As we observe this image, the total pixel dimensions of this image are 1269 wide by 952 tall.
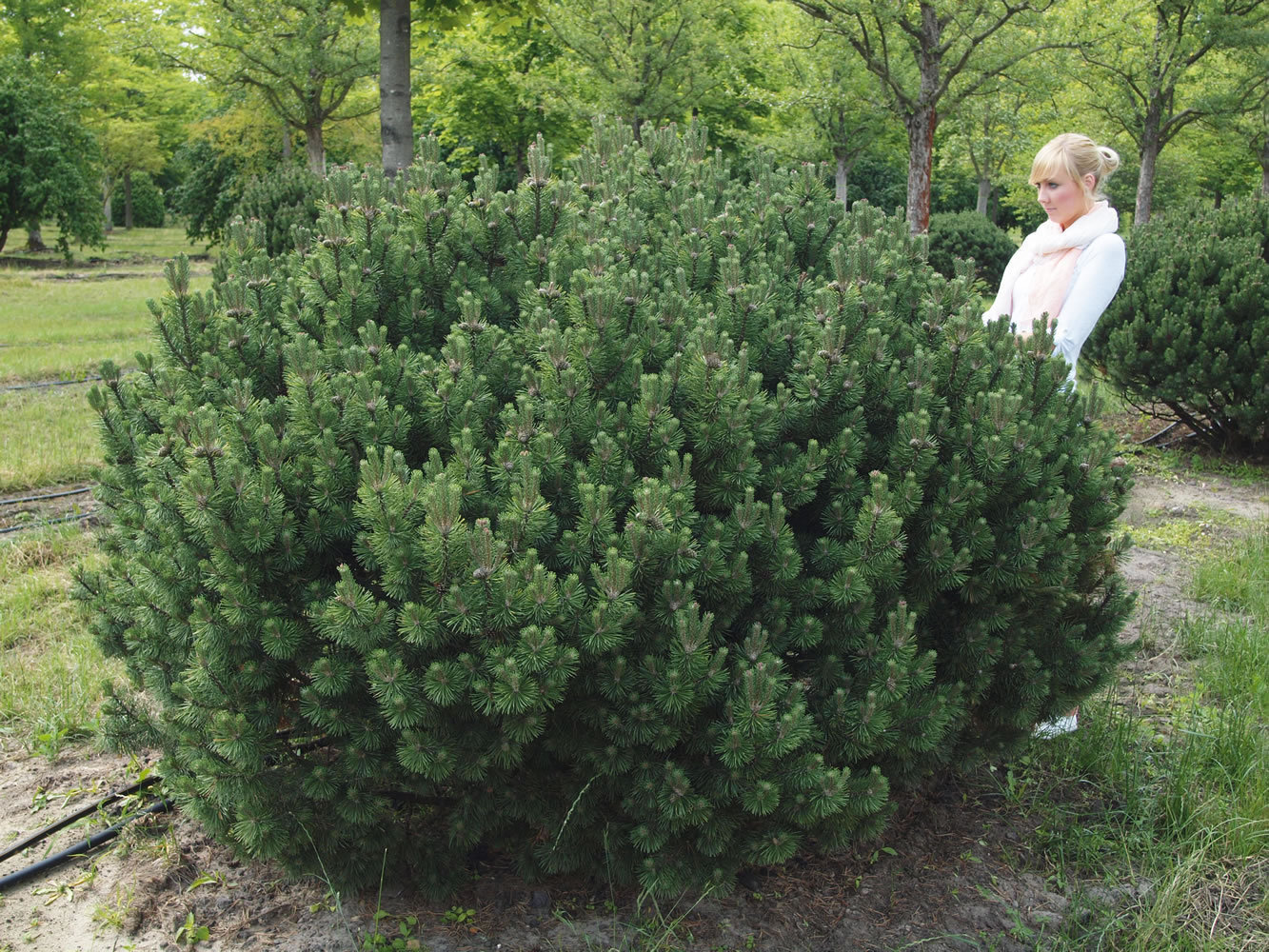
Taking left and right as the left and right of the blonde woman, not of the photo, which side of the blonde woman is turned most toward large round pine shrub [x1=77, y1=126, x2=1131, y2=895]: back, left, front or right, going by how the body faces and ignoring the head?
front

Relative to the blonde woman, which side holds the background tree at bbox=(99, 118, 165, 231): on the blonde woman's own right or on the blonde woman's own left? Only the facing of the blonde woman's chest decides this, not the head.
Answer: on the blonde woman's own right

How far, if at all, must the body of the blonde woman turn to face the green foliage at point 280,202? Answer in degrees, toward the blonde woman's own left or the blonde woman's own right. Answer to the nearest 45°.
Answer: approximately 90° to the blonde woman's own right

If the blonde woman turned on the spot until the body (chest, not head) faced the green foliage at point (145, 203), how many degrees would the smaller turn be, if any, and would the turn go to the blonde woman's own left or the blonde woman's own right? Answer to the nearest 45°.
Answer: approximately 90° to the blonde woman's own right

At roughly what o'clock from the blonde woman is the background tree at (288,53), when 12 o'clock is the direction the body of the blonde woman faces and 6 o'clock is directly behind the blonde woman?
The background tree is roughly at 3 o'clock from the blonde woman.

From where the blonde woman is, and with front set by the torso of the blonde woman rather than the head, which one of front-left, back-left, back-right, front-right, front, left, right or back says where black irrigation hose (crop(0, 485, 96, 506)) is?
front-right

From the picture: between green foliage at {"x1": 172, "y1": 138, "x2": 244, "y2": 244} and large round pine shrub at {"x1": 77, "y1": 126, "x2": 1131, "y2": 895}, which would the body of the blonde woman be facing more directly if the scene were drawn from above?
the large round pine shrub

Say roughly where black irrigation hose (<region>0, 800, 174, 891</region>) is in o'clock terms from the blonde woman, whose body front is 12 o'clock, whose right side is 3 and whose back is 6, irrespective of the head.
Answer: The black irrigation hose is roughly at 12 o'clock from the blonde woman.

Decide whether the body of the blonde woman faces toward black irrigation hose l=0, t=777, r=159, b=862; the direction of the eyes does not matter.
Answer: yes

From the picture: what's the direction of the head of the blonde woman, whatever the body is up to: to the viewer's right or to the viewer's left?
to the viewer's left

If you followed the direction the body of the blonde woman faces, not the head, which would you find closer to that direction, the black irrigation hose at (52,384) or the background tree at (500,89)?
the black irrigation hose
